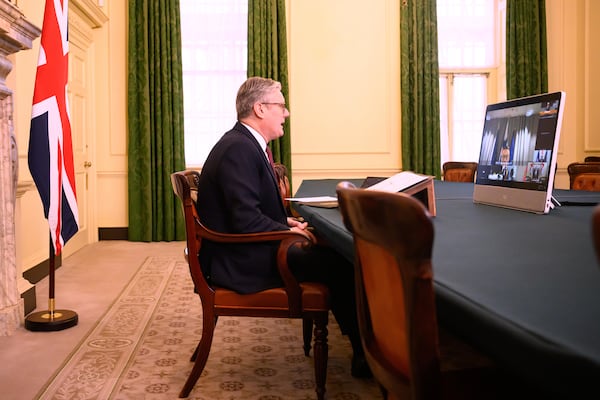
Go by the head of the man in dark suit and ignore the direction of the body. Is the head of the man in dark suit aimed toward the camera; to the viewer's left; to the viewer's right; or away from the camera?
to the viewer's right

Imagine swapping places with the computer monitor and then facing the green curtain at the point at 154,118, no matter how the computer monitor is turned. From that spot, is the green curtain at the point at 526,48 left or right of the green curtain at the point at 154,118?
right

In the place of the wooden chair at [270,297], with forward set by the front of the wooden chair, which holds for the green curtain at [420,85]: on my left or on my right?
on my left

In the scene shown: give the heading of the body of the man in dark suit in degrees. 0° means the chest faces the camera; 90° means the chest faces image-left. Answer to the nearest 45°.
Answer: approximately 270°

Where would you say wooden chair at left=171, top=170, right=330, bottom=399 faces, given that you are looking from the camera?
facing to the right of the viewer

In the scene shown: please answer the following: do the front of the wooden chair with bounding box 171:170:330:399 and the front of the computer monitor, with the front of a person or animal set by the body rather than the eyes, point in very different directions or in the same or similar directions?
very different directions

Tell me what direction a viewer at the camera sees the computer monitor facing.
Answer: facing the viewer and to the left of the viewer

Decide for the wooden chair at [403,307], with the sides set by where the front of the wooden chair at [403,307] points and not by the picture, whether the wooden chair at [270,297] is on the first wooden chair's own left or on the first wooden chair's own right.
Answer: on the first wooden chair's own left

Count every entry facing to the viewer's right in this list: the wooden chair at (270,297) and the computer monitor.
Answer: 1

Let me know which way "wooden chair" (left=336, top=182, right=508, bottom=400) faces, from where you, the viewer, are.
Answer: facing away from the viewer and to the right of the viewer

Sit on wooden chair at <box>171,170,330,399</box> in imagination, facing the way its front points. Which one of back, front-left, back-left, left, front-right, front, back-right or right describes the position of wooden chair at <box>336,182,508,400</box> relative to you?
right

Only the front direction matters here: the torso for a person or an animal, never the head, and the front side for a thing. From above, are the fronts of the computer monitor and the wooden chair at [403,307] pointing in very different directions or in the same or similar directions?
very different directions
